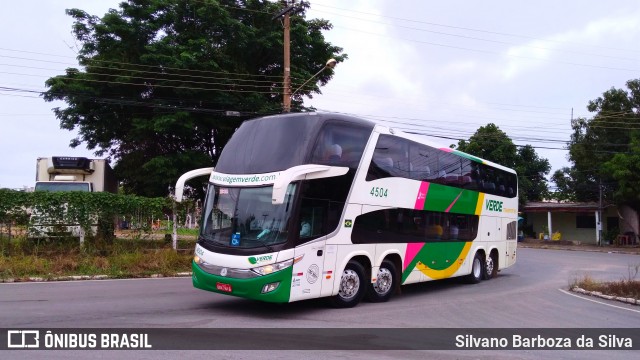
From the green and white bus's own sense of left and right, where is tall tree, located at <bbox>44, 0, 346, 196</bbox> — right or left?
on its right

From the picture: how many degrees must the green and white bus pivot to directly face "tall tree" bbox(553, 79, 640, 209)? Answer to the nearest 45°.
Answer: approximately 180°

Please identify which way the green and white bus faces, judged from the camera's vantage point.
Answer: facing the viewer and to the left of the viewer

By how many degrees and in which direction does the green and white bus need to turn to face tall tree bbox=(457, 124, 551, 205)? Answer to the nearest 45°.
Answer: approximately 180°
